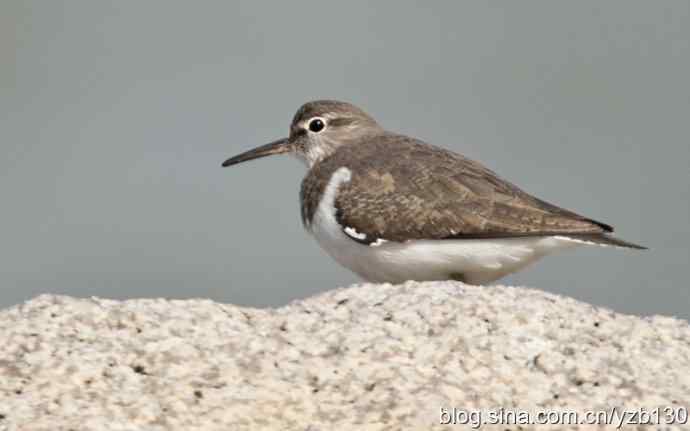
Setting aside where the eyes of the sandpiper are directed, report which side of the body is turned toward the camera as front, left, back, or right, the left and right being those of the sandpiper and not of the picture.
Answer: left
